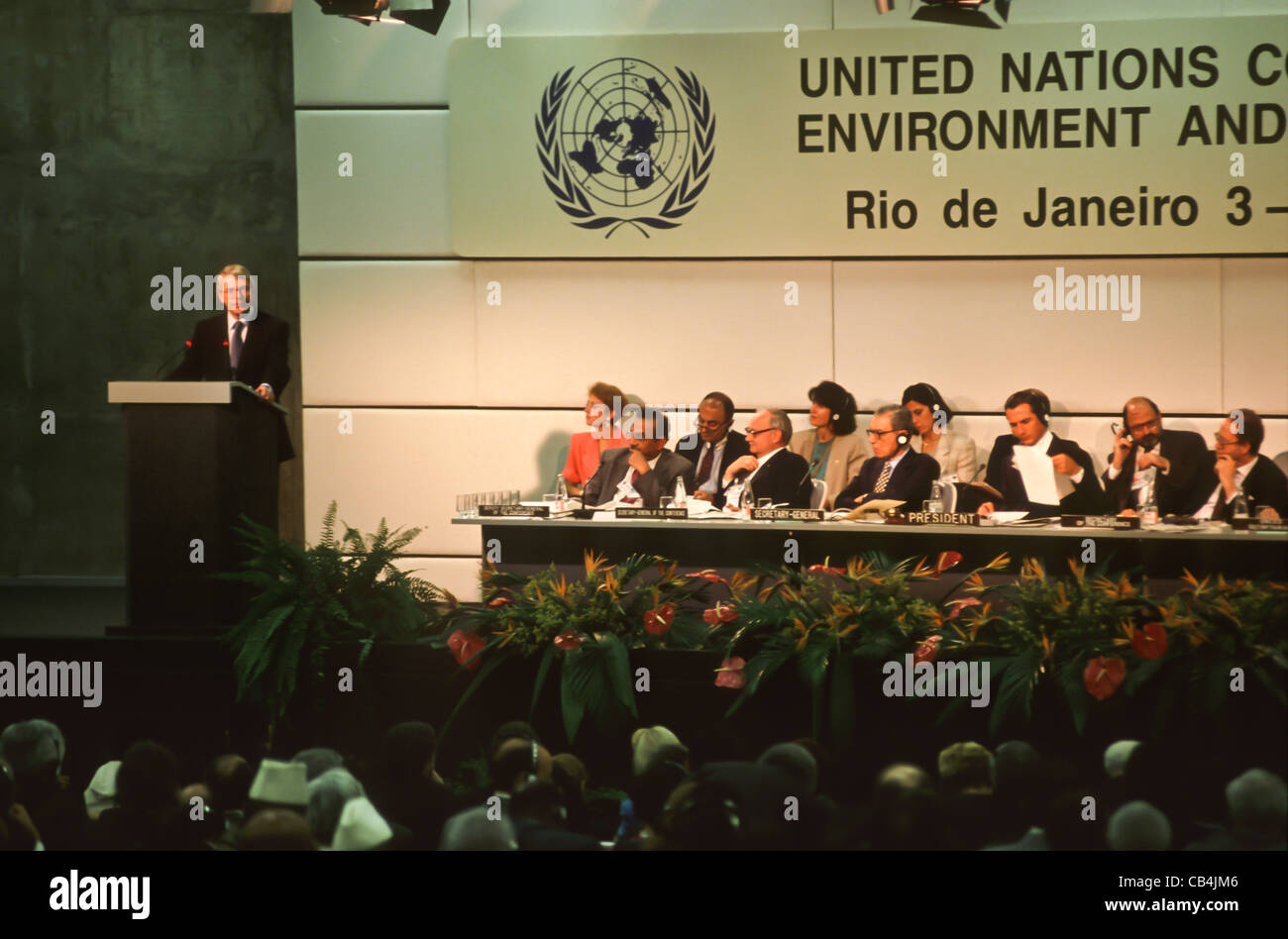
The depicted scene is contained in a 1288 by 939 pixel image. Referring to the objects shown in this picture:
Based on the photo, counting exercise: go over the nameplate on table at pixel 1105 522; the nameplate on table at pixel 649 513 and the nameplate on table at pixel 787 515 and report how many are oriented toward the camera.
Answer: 3

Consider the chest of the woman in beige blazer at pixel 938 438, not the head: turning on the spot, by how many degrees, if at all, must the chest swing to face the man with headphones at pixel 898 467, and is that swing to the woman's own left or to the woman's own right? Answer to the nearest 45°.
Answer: approximately 45° to the woman's own left

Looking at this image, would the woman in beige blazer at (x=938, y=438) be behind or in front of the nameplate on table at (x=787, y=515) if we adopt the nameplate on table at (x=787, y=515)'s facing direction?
behind

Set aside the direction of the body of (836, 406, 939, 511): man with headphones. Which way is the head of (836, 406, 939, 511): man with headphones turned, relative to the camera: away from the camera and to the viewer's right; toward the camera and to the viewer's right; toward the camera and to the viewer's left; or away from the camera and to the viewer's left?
toward the camera and to the viewer's left

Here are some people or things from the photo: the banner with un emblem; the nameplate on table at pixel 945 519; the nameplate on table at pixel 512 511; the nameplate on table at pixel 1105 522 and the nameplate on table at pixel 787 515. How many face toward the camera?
5

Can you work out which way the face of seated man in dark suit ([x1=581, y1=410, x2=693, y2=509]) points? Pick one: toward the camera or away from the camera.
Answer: toward the camera

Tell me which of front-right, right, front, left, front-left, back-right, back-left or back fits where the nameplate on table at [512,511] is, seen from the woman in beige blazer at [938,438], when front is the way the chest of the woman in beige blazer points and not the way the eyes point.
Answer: front

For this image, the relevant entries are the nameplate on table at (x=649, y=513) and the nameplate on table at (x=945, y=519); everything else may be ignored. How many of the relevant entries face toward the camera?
2

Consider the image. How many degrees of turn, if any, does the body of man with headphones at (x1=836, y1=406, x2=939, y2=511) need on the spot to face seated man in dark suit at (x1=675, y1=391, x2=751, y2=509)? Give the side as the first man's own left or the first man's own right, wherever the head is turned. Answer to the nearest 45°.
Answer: approximately 90° to the first man's own right

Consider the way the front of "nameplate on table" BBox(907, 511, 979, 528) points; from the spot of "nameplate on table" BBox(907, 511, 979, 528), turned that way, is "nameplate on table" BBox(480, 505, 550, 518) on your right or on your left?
on your right

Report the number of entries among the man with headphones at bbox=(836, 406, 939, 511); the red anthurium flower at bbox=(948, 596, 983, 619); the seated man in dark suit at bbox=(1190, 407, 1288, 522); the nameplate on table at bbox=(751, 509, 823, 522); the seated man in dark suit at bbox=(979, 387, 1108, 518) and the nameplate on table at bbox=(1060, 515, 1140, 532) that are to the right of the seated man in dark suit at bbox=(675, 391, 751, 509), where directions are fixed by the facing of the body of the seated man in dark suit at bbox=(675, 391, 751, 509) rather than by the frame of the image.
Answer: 0

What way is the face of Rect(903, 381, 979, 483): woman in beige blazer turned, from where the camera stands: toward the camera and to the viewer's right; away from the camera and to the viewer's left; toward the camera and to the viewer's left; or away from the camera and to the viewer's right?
toward the camera and to the viewer's left

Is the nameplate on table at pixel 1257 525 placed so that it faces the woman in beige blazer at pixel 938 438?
no

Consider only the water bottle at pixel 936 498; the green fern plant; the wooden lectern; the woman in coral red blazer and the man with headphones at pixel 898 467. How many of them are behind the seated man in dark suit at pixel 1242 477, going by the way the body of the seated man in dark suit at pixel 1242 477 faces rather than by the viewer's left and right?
0

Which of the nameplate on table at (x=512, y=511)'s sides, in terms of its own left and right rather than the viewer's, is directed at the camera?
front

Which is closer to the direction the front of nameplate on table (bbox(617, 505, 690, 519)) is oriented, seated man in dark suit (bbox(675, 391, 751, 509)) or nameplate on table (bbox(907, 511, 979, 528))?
the nameplate on table

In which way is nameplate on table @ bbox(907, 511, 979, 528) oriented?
toward the camera

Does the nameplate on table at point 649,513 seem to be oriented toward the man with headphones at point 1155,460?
no
